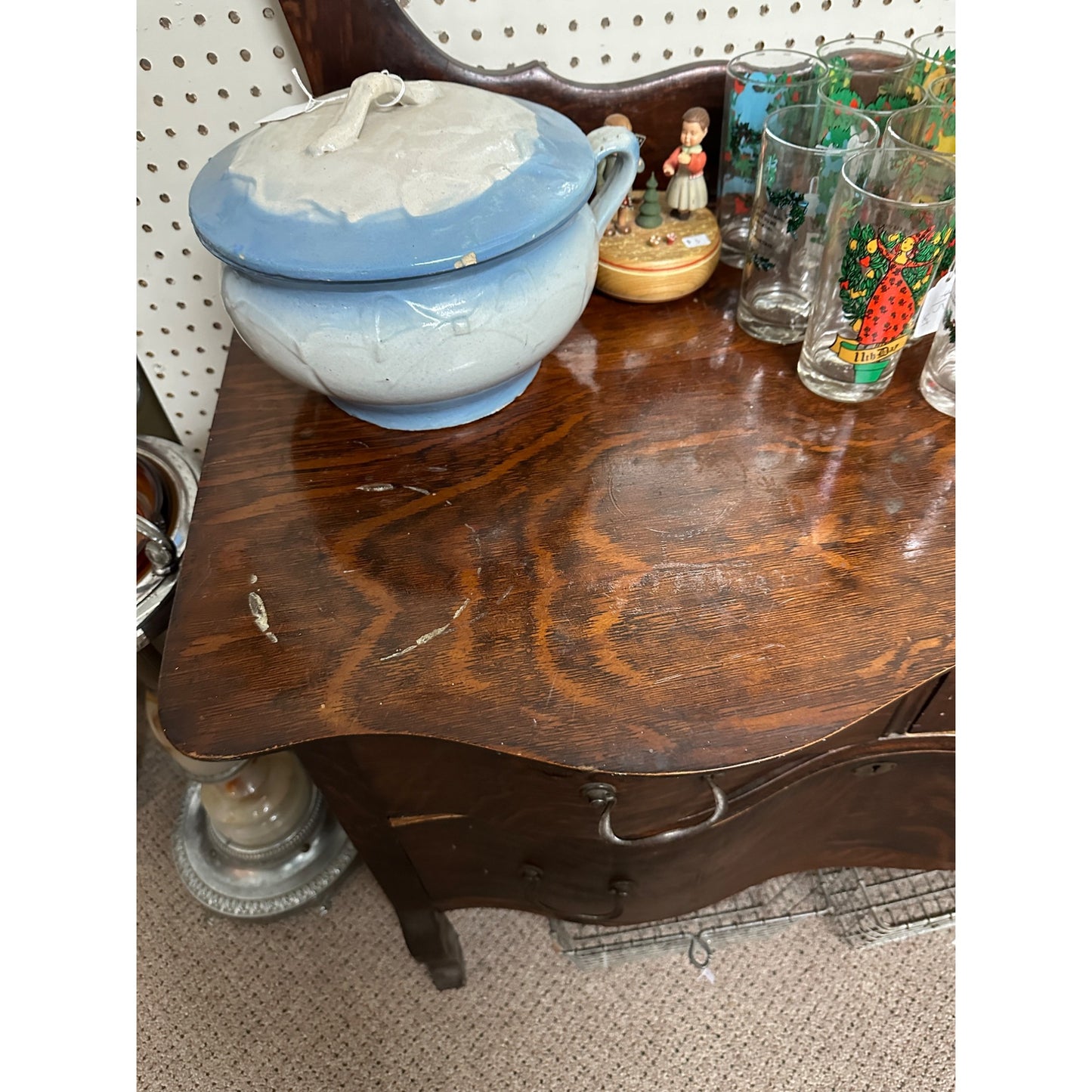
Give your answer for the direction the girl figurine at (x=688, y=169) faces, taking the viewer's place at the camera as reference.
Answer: facing the viewer and to the left of the viewer

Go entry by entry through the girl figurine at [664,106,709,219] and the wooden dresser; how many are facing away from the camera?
0

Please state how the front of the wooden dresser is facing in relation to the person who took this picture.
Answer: facing the viewer
